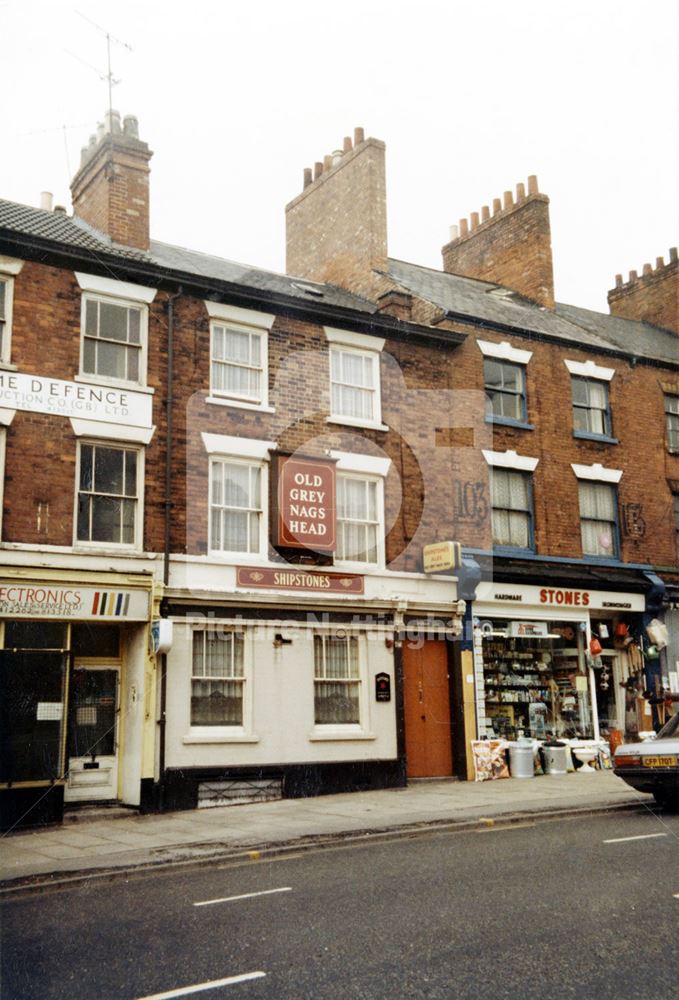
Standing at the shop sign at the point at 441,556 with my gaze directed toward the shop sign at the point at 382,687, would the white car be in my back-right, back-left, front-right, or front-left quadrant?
back-left

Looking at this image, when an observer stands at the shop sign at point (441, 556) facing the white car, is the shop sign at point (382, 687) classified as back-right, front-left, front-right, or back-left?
back-right

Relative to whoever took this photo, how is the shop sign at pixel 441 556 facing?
facing the viewer and to the left of the viewer

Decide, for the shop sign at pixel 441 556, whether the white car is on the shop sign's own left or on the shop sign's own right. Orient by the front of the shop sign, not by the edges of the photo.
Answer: on the shop sign's own left
